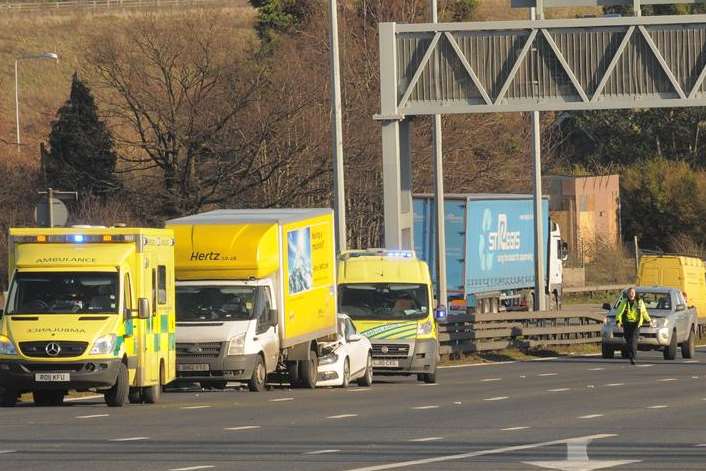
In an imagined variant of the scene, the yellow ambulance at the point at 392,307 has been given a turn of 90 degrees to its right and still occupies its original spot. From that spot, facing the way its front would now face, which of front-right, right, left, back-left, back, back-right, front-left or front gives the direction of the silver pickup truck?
back-right

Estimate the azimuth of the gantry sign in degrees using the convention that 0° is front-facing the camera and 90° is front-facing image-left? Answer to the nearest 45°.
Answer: approximately 180°

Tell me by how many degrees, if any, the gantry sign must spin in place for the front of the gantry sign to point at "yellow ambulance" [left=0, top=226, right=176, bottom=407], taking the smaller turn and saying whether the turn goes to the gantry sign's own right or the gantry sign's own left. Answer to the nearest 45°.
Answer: approximately 135° to the gantry sign's own left

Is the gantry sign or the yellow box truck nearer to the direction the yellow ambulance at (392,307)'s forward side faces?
the yellow box truck

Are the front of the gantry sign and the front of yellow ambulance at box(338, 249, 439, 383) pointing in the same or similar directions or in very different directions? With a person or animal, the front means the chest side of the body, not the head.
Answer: very different directions

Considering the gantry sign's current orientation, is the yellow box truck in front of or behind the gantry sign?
behind

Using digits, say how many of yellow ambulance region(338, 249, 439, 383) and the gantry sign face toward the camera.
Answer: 1
